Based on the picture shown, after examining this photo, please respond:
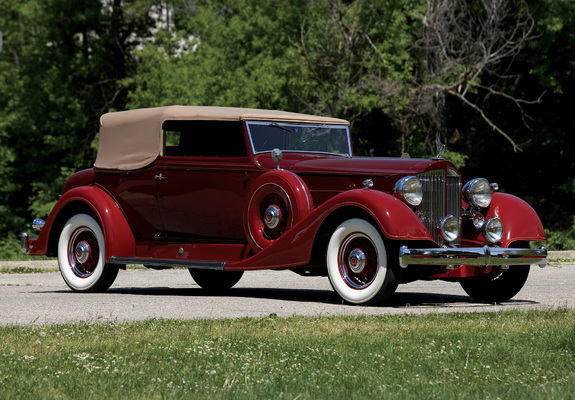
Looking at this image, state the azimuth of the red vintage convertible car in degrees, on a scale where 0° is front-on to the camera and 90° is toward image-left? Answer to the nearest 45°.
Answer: approximately 315°
